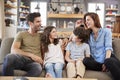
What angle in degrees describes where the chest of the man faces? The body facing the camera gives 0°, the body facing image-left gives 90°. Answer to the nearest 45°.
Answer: approximately 0°

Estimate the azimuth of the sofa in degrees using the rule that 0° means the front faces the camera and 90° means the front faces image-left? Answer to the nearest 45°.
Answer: approximately 0°

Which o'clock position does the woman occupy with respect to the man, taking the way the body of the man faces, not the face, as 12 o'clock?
The woman is roughly at 9 o'clock from the man.
